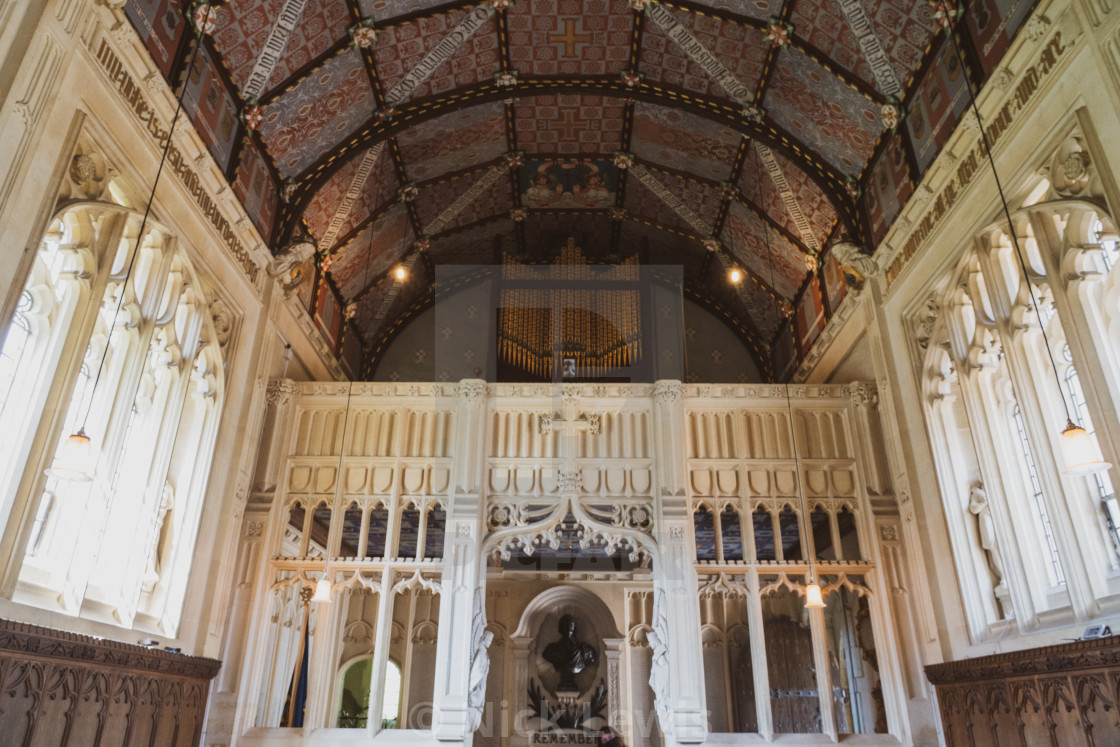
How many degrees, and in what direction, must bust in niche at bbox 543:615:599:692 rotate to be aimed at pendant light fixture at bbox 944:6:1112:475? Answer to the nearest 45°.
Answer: approximately 45° to its left

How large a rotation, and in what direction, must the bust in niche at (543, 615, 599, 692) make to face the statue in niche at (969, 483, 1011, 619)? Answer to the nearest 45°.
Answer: approximately 45° to its left

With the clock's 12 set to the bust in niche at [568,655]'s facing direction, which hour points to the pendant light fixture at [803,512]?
The pendant light fixture is roughly at 11 o'clock from the bust in niche.

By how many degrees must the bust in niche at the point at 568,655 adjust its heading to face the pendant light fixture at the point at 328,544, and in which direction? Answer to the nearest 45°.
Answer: approximately 45° to its right

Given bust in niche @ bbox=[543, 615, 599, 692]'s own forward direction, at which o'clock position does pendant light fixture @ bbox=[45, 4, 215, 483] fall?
The pendant light fixture is roughly at 1 o'clock from the bust in niche.

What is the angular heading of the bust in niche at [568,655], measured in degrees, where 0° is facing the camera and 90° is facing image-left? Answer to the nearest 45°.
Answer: approximately 0°
